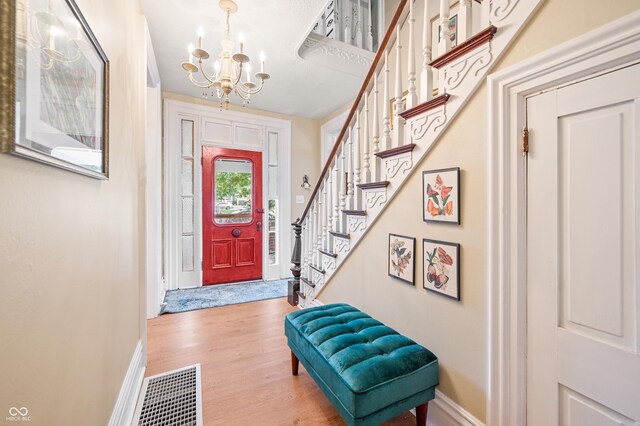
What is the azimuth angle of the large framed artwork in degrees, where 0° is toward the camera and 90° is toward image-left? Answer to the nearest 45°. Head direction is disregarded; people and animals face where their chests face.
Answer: approximately 315°

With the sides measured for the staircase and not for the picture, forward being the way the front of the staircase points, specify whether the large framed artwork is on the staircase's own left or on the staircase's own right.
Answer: on the staircase's own left

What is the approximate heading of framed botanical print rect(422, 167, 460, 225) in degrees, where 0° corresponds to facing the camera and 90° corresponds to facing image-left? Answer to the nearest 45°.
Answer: approximately 45°

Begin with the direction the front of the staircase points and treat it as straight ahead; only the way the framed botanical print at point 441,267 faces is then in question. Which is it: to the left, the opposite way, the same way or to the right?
to the left

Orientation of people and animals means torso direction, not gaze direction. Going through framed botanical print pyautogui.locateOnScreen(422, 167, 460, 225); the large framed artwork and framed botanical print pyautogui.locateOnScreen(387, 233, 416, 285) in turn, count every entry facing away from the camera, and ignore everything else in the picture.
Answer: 0

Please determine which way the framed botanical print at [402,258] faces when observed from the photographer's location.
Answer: facing the viewer and to the left of the viewer

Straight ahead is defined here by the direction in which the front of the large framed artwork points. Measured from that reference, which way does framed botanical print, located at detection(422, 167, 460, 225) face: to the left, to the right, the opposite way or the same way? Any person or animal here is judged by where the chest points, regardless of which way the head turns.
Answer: the opposite way

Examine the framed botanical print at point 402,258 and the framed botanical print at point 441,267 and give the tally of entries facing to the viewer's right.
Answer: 0

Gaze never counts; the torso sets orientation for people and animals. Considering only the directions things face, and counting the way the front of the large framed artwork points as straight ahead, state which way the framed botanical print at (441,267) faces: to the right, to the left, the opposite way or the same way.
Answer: the opposite way

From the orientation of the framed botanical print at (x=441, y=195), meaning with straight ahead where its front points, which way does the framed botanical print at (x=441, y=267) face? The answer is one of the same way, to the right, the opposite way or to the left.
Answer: the same way

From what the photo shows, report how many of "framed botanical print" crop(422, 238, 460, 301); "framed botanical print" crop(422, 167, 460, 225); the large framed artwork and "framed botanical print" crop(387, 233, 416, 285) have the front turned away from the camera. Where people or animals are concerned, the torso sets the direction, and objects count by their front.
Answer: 0

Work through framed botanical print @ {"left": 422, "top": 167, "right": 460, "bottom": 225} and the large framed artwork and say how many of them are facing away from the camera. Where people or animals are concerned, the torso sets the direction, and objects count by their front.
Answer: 0

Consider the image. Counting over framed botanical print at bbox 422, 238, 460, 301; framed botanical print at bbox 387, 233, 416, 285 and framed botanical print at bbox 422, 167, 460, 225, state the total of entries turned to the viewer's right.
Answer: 0
